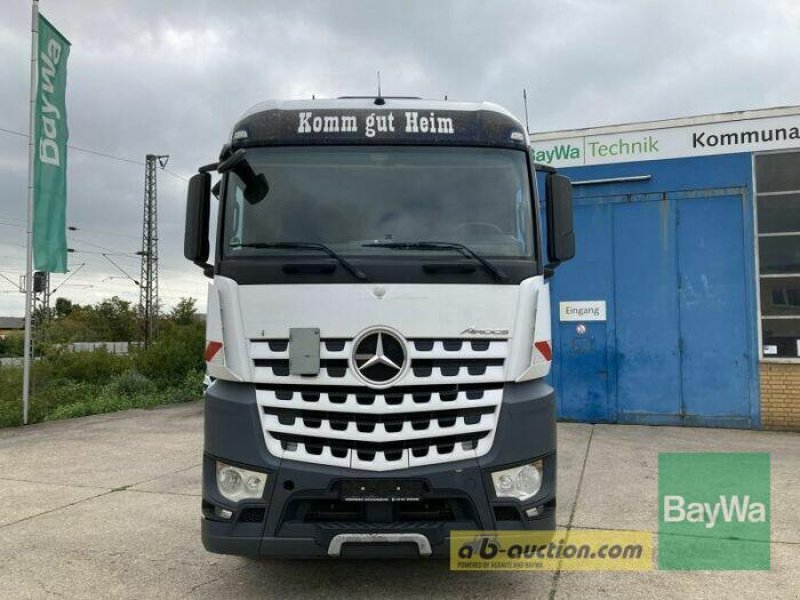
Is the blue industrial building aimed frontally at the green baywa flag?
no

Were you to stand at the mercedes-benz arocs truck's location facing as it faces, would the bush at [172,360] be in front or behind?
behind

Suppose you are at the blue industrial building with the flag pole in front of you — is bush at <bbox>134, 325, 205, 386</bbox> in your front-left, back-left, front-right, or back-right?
front-right

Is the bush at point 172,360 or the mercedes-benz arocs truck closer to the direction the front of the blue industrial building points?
the mercedes-benz arocs truck

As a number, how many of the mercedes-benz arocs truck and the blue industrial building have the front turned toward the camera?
2

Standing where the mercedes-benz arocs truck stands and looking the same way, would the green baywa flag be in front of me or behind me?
behind

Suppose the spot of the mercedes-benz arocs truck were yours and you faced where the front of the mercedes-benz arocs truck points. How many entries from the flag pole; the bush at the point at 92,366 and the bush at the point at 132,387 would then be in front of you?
0

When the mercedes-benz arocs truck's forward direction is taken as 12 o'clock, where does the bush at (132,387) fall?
The bush is roughly at 5 o'clock from the mercedes-benz arocs truck.

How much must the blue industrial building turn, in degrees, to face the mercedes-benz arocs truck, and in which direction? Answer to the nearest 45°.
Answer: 0° — it already faces it

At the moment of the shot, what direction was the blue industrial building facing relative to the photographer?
facing the viewer

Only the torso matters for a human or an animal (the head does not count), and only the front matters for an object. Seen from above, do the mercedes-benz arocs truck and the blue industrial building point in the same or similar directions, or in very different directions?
same or similar directions

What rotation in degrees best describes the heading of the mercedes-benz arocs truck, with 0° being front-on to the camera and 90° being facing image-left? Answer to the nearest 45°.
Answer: approximately 0°

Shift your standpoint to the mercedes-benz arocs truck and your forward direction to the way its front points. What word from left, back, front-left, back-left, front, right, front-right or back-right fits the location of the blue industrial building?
back-left

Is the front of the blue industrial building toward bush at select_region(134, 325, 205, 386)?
no

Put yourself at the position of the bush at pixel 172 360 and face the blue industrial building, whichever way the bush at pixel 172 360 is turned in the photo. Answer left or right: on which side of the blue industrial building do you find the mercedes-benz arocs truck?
right

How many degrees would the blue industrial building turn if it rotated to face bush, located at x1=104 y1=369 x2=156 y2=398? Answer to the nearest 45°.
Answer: approximately 90° to its right
